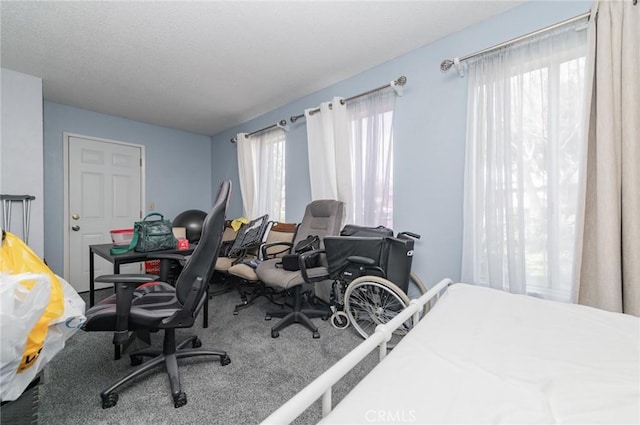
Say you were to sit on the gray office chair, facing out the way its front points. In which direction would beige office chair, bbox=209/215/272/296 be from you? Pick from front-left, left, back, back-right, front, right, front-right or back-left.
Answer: right

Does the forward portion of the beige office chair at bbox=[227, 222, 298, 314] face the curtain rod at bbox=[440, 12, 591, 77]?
no

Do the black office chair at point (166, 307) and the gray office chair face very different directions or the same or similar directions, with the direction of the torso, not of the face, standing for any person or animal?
same or similar directions

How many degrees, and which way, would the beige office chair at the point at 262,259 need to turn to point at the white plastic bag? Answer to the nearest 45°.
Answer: approximately 45° to its left

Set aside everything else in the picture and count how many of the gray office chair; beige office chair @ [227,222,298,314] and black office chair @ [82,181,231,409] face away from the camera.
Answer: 0

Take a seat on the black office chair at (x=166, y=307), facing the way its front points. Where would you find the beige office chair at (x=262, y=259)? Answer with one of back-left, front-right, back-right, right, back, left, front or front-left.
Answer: back-right

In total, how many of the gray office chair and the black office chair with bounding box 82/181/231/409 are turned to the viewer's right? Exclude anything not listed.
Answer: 0

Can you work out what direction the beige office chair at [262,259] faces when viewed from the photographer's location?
facing the viewer and to the left of the viewer

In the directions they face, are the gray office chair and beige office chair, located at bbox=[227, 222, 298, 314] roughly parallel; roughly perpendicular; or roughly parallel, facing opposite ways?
roughly parallel

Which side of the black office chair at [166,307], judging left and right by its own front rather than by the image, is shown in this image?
left

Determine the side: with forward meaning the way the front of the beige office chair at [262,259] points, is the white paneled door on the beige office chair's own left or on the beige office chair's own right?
on the beige office chair's own right

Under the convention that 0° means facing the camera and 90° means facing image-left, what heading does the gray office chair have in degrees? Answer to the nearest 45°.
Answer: approximately 45°
